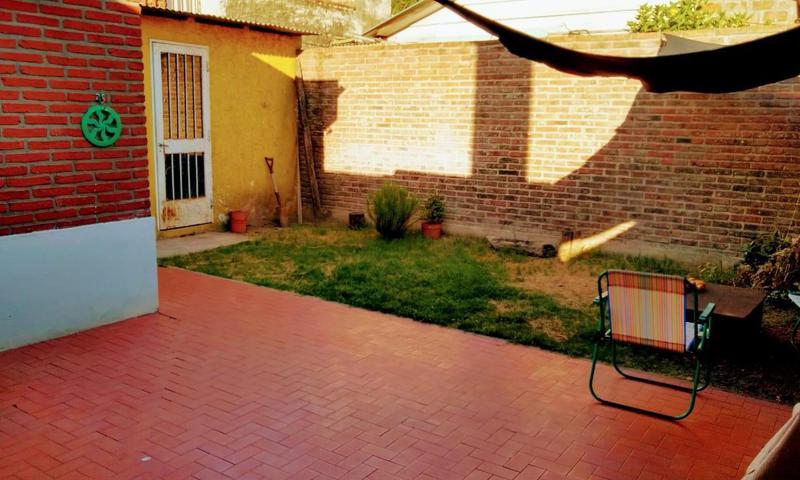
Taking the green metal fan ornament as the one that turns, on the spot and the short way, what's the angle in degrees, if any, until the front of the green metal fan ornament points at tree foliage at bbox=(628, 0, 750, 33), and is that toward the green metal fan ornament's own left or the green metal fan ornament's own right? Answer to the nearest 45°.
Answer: approximately 90° to the green metal fan ornament's own left

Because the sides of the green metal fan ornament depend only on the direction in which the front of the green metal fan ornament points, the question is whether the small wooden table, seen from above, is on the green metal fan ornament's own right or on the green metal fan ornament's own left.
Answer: on the green metal fan ornament's own left

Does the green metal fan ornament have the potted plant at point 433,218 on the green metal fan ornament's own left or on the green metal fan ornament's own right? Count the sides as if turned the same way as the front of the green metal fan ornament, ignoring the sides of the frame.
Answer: on the green metal fan ornament's own left

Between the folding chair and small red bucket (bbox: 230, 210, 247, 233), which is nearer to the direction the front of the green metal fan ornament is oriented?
the folding chair

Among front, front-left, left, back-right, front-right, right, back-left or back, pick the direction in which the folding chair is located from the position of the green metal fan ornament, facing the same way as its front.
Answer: front-left

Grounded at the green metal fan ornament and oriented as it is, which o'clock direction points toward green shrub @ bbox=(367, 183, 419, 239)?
The green shrub is roughly at 8 o'clock from the green metal fan ornament.

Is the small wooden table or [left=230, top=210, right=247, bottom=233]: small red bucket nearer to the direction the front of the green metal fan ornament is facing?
the small wooden table
